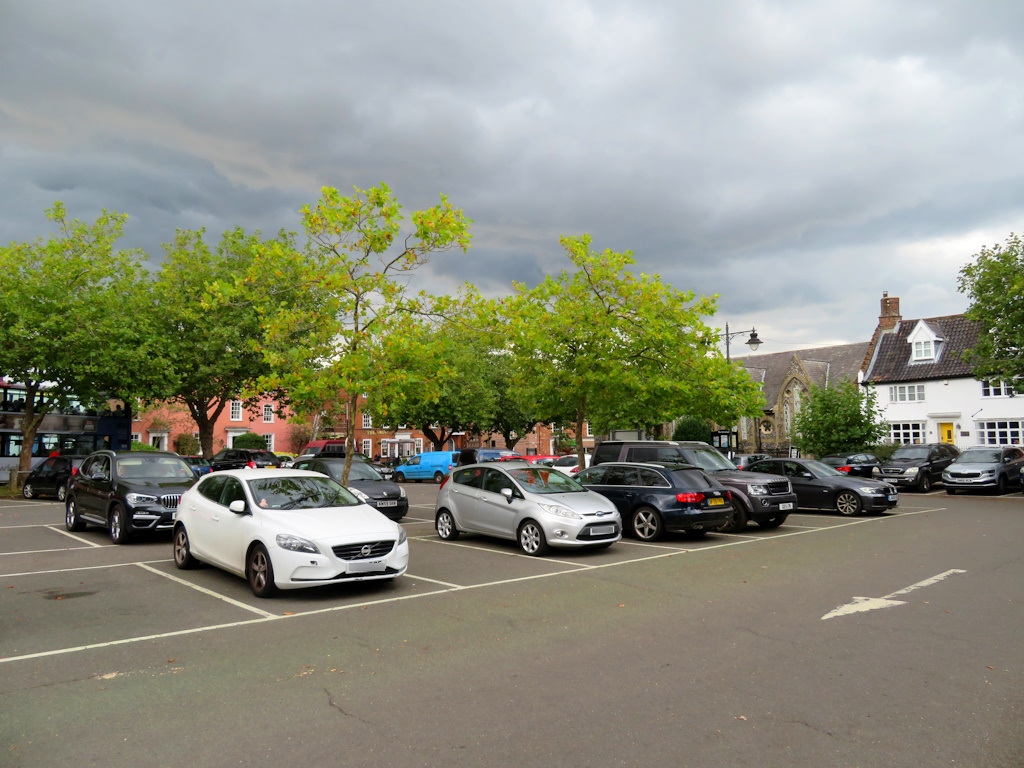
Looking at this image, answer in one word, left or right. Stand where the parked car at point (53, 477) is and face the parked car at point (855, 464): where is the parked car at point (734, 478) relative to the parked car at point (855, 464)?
right

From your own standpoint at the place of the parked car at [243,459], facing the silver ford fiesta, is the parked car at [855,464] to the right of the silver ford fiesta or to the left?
left

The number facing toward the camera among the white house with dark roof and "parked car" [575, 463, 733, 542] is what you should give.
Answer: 1

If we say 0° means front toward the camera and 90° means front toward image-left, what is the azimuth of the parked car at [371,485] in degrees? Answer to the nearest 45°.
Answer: approximately 315°

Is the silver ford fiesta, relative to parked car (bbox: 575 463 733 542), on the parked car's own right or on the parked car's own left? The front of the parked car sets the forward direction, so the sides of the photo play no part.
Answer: on the parked car's own left
